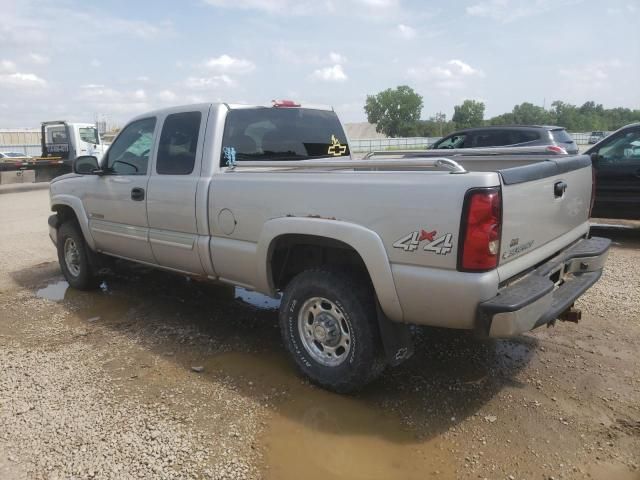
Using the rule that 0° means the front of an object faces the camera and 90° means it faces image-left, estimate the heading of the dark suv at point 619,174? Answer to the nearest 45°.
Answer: approximately 90°

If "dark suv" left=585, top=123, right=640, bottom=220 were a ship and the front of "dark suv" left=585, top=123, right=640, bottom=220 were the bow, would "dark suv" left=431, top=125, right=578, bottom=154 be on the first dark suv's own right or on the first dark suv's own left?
on the first dark suv's own right

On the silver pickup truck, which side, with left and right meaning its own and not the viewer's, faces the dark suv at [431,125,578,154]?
right

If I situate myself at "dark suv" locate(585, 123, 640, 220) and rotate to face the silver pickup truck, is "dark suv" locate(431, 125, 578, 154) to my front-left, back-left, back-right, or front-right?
back-right

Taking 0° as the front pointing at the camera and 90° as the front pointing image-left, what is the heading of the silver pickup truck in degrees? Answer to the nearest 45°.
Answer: approximately 135°

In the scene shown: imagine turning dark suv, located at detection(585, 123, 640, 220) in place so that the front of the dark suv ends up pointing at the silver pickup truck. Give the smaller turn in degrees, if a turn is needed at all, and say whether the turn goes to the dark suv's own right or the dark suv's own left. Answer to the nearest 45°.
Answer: approximately 90° to the dark suv's own left

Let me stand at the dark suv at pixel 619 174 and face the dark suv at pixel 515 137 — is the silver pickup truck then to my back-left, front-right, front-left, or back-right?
back-left

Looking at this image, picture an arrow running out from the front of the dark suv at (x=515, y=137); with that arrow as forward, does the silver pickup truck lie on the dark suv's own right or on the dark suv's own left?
on the dark suv's own left

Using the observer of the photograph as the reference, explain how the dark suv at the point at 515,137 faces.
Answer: facing away from the viewer and to the left of the viewer
